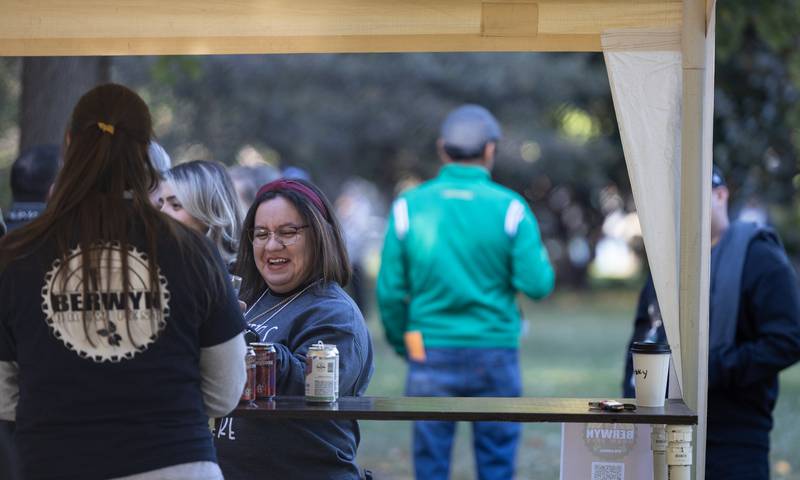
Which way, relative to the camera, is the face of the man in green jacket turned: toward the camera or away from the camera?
away from the camera

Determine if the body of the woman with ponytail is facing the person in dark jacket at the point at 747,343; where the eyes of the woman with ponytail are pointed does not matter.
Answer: no

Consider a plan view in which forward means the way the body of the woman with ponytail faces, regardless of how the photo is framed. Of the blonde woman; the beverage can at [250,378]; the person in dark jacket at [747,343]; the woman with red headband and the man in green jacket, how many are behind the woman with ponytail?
0

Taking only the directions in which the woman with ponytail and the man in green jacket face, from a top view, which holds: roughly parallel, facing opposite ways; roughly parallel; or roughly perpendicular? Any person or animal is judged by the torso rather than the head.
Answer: roughly parallel

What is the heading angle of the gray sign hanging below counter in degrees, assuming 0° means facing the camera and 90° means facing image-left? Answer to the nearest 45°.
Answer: approximately 180°

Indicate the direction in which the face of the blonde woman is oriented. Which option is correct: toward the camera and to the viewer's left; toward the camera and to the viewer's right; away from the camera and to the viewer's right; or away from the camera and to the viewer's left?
toward the camera and to the viewer's left

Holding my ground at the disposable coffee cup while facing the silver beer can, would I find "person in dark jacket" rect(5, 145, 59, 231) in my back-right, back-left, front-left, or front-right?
front-right

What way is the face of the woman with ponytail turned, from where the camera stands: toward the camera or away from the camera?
away from the camera

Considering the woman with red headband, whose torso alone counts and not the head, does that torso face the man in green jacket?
no

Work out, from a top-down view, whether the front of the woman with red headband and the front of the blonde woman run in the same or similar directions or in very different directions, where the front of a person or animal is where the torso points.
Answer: same or similar directions

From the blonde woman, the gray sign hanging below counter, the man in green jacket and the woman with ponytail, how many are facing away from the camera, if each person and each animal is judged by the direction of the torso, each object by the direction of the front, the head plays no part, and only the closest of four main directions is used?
3

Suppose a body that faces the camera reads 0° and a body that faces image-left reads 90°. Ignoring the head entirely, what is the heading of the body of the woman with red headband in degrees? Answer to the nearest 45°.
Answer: approximately 45°

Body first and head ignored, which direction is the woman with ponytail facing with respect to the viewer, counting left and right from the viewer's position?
facing away from the viewer

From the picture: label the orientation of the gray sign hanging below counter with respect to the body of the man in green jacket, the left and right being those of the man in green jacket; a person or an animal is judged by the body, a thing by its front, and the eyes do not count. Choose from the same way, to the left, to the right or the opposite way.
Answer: the same way

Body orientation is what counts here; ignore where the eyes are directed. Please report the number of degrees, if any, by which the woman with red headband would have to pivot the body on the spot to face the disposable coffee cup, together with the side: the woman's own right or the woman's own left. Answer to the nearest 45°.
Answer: approximately 135° to the woman's own left

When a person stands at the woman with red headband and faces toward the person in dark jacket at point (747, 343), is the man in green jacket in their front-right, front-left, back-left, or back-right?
front-left

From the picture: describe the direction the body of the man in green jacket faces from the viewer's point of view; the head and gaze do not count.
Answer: away from the camera
